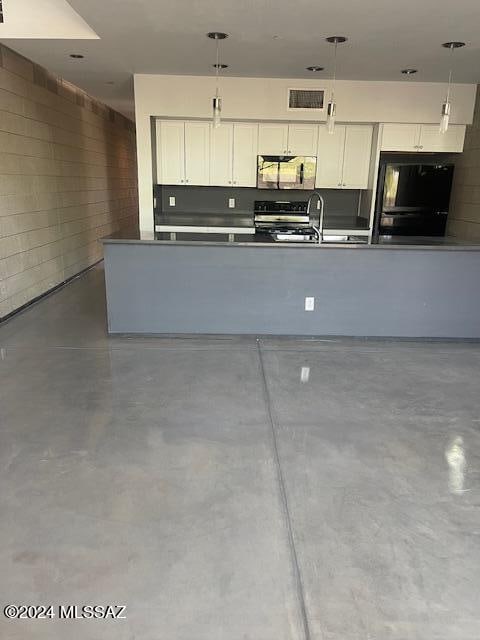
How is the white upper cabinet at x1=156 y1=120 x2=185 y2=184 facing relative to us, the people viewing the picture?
facing the viewer

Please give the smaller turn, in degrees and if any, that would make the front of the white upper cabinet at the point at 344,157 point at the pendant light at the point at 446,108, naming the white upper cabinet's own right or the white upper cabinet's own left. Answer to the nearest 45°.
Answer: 0° — it already faces it

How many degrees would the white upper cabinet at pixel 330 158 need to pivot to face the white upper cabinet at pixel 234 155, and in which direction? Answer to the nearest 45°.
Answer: approximately 90° to its right

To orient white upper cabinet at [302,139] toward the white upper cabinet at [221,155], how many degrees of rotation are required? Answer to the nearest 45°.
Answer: approximately 90° to its right

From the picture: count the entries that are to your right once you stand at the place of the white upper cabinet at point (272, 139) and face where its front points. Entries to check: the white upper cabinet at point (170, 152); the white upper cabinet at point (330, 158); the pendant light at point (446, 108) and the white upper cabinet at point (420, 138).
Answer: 1

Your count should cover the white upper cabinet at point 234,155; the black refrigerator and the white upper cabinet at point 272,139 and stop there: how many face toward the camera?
3

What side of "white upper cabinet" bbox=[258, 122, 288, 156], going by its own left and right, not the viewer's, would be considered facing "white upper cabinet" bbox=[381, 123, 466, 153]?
left

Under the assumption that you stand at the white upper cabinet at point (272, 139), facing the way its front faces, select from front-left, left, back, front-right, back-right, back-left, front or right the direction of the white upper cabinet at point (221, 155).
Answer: right

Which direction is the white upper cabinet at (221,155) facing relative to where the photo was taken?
toward the camera

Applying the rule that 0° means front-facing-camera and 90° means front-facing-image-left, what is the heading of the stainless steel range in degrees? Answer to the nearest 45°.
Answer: approximately 0°

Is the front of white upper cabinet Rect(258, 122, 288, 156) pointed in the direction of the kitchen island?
yes

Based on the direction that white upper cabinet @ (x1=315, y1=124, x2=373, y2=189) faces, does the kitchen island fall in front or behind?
in front
